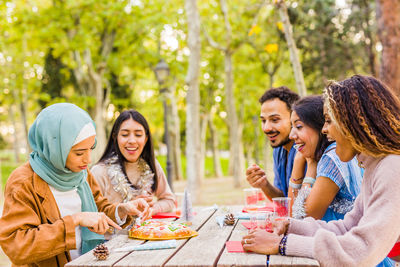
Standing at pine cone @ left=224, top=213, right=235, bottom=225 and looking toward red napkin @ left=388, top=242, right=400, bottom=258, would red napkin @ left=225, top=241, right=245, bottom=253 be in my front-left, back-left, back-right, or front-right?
front-right

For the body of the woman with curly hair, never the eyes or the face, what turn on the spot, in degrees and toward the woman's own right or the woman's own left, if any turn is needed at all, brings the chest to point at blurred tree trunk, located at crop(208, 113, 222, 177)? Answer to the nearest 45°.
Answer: approximately 90° to the woman's own right

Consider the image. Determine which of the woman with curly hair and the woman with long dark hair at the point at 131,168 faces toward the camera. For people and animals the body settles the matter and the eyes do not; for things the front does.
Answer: the woman with long dark hair

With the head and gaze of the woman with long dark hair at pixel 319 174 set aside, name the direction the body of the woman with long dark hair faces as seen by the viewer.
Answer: to the viewer's left

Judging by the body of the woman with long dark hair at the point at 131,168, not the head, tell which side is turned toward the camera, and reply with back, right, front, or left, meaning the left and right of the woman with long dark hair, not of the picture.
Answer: front

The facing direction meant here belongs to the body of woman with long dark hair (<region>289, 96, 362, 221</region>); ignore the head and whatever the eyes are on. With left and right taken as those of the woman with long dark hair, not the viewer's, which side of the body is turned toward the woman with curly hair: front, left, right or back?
left

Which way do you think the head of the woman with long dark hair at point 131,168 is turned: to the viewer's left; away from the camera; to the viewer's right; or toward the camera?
toward the camera

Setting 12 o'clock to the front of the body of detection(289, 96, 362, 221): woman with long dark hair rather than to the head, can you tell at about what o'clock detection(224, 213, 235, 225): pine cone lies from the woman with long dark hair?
The pine cone is roughly at 12 o'clock from the woman with long dark hair.

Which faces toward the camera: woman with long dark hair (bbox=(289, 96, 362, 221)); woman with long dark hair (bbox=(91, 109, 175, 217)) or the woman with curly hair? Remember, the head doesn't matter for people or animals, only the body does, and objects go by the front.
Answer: woman with long dark hair (bbox=(91, 109, 175, 217))

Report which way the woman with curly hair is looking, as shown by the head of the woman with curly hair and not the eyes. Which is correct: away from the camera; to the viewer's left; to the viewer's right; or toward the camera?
to the viewer's left

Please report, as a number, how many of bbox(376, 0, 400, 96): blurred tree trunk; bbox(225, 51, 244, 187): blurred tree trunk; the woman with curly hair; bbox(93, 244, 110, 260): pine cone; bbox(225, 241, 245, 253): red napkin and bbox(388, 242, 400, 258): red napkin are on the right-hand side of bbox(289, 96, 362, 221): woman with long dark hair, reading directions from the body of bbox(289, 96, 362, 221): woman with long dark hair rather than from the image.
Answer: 2

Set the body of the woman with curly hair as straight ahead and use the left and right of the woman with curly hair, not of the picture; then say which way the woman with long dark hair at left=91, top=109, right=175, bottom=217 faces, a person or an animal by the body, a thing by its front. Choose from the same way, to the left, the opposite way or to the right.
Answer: to the left

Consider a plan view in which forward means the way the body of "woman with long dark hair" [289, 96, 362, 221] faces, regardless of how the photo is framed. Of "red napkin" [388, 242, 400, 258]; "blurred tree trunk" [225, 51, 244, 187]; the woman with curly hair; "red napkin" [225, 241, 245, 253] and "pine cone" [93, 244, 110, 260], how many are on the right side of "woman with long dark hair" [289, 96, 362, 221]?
1

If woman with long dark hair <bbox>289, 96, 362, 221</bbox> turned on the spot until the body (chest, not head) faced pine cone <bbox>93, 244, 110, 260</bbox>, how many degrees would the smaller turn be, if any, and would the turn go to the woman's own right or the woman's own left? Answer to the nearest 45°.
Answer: approximately 45° to the woman's own left

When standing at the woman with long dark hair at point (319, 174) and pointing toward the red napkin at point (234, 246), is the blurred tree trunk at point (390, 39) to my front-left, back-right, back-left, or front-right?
back-right

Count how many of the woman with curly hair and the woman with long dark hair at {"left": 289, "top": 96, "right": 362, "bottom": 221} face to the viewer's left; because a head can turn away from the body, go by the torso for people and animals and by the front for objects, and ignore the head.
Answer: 2

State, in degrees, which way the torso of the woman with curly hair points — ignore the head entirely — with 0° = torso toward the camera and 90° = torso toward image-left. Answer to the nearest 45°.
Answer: approximately 90°

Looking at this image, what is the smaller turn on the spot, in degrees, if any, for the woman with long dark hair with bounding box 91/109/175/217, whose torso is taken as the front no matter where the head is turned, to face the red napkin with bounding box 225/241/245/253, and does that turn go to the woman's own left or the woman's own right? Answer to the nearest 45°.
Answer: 0° — they already face it
